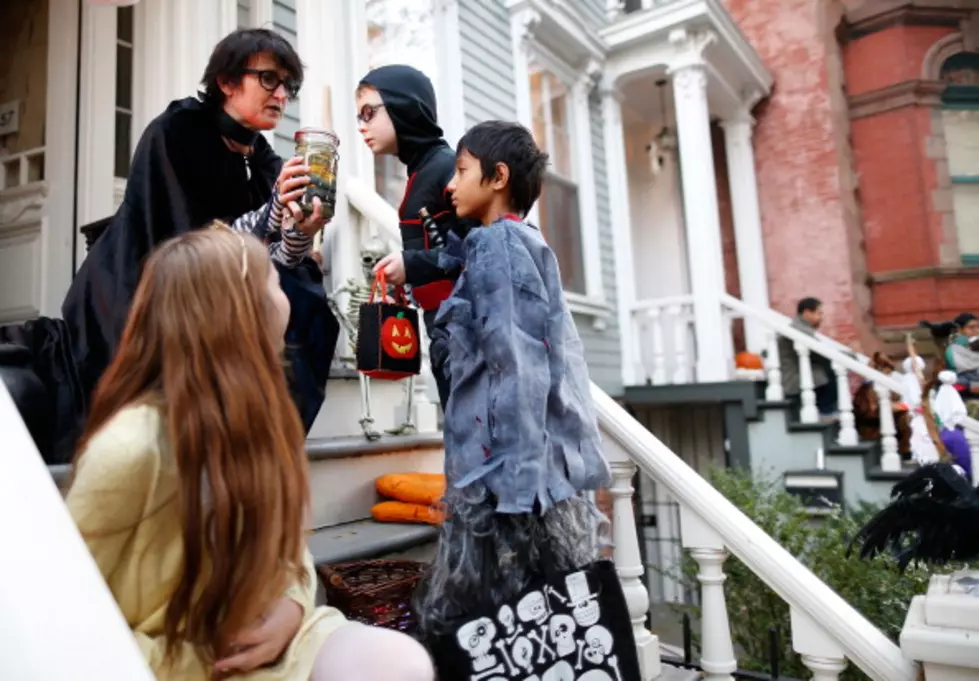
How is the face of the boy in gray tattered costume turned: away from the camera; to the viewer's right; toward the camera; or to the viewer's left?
to the viewer's left

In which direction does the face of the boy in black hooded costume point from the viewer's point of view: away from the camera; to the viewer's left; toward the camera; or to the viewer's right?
to the viewer's left

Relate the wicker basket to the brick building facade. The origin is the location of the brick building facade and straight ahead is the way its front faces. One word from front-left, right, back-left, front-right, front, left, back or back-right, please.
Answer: front-right

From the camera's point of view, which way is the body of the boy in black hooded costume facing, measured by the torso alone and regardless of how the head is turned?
to the viewer's left

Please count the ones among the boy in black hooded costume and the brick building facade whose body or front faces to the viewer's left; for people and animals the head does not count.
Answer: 1

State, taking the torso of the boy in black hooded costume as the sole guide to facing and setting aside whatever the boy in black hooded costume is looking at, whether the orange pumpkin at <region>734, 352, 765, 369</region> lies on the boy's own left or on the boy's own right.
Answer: on the boy's own right

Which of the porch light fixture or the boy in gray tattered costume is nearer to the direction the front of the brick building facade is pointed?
the boy in gray tattered costume

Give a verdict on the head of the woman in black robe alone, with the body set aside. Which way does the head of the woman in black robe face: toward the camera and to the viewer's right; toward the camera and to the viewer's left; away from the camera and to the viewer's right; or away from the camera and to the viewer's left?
toward the camera and to the viewer's right
